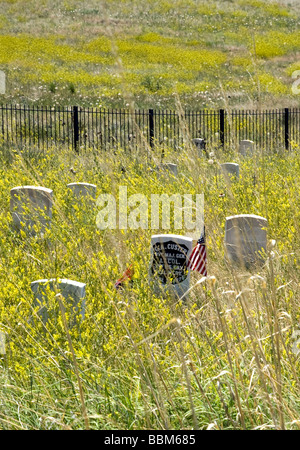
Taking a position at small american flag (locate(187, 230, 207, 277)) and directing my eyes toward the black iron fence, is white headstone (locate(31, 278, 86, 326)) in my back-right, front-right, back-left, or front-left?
back-left

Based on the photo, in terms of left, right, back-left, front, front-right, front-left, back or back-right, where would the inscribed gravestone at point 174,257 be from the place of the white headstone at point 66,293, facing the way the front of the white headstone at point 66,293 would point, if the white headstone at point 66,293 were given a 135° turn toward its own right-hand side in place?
right

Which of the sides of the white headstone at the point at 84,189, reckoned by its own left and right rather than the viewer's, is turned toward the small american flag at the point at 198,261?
front

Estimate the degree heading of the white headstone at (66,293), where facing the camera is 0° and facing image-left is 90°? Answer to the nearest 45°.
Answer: approximately 0°

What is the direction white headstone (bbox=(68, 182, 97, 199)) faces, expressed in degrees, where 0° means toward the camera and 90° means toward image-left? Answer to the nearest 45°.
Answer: approximately 0°

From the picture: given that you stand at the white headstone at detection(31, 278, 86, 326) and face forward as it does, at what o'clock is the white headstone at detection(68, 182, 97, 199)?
the white headstone at detection(68, 182, 97, 199) is roughly at 6 o'clock from the white headstone at detection(31, 278, 86, 326).

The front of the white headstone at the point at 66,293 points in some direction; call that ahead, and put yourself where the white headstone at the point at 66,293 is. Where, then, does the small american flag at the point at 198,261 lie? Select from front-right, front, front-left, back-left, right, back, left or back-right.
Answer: back-left

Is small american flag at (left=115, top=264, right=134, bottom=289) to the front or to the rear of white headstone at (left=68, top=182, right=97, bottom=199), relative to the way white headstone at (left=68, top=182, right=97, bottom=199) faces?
to the front

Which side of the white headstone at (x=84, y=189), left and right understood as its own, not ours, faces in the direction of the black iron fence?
back

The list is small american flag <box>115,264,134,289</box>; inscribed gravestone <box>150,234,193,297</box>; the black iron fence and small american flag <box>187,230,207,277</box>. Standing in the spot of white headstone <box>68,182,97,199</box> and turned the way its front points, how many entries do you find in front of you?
3

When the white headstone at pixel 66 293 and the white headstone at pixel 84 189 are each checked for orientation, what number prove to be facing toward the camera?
2

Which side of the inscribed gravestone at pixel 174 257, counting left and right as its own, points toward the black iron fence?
back
